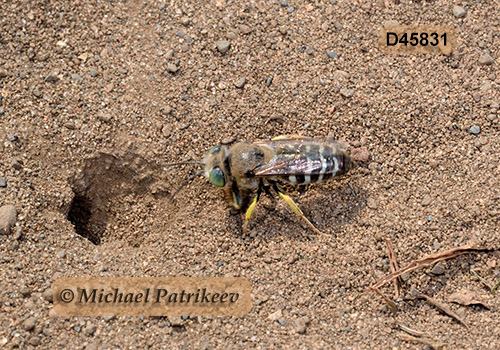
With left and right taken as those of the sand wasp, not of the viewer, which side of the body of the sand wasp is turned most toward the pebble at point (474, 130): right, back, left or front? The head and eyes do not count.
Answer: back

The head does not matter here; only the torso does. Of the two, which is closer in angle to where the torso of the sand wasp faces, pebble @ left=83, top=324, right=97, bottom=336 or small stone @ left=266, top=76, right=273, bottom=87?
the pebble

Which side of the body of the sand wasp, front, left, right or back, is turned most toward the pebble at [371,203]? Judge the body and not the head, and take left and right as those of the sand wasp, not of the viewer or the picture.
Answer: back

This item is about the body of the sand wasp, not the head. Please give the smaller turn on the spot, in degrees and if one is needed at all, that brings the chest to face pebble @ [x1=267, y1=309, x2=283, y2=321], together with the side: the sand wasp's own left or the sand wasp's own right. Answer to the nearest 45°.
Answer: approximately 90° to the sand wasp's own left

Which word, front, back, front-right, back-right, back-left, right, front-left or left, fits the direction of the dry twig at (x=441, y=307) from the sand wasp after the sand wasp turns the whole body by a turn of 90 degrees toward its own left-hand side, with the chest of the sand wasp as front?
front-left

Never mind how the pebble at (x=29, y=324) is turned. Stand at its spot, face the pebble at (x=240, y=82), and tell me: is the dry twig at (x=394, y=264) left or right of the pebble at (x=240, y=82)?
right

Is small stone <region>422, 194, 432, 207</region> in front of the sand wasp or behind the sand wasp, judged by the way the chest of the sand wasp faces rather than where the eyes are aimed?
behind

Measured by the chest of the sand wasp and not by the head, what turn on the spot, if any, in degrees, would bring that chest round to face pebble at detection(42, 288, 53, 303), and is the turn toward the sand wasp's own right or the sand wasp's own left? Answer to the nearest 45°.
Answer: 0° — it already faces it

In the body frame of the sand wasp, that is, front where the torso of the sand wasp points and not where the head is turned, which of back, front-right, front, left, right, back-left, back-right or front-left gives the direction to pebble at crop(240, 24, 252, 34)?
right

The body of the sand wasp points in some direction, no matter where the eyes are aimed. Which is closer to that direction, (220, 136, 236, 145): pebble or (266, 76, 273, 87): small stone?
the pebble

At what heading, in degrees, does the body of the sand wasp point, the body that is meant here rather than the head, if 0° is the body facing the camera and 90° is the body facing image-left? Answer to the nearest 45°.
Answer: approximately 90°

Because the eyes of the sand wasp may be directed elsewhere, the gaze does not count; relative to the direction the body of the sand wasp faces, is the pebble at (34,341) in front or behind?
in front

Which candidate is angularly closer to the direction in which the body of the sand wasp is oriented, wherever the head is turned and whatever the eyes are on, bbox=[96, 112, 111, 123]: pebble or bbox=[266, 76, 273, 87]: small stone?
the pebble
